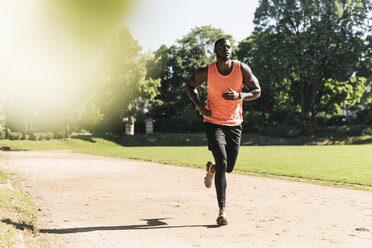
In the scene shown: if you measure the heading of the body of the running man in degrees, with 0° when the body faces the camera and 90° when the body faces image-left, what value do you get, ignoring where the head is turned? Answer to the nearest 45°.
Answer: approximately 0°

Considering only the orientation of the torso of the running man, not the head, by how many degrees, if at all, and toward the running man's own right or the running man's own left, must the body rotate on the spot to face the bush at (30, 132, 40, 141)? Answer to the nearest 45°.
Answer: approximately 135° to the running man's own right

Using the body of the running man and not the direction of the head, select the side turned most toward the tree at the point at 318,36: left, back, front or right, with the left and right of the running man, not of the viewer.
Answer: back

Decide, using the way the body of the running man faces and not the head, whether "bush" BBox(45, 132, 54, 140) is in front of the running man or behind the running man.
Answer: behind

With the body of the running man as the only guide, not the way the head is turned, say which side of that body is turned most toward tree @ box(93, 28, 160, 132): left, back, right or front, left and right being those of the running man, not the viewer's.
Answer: back

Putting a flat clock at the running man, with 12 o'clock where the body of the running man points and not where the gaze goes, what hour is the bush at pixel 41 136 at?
The bush is roughly at 5 o'clock from the running man.
